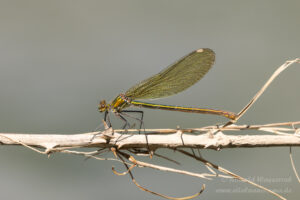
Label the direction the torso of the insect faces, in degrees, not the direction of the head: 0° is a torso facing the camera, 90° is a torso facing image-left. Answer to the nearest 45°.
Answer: approximately 90°
